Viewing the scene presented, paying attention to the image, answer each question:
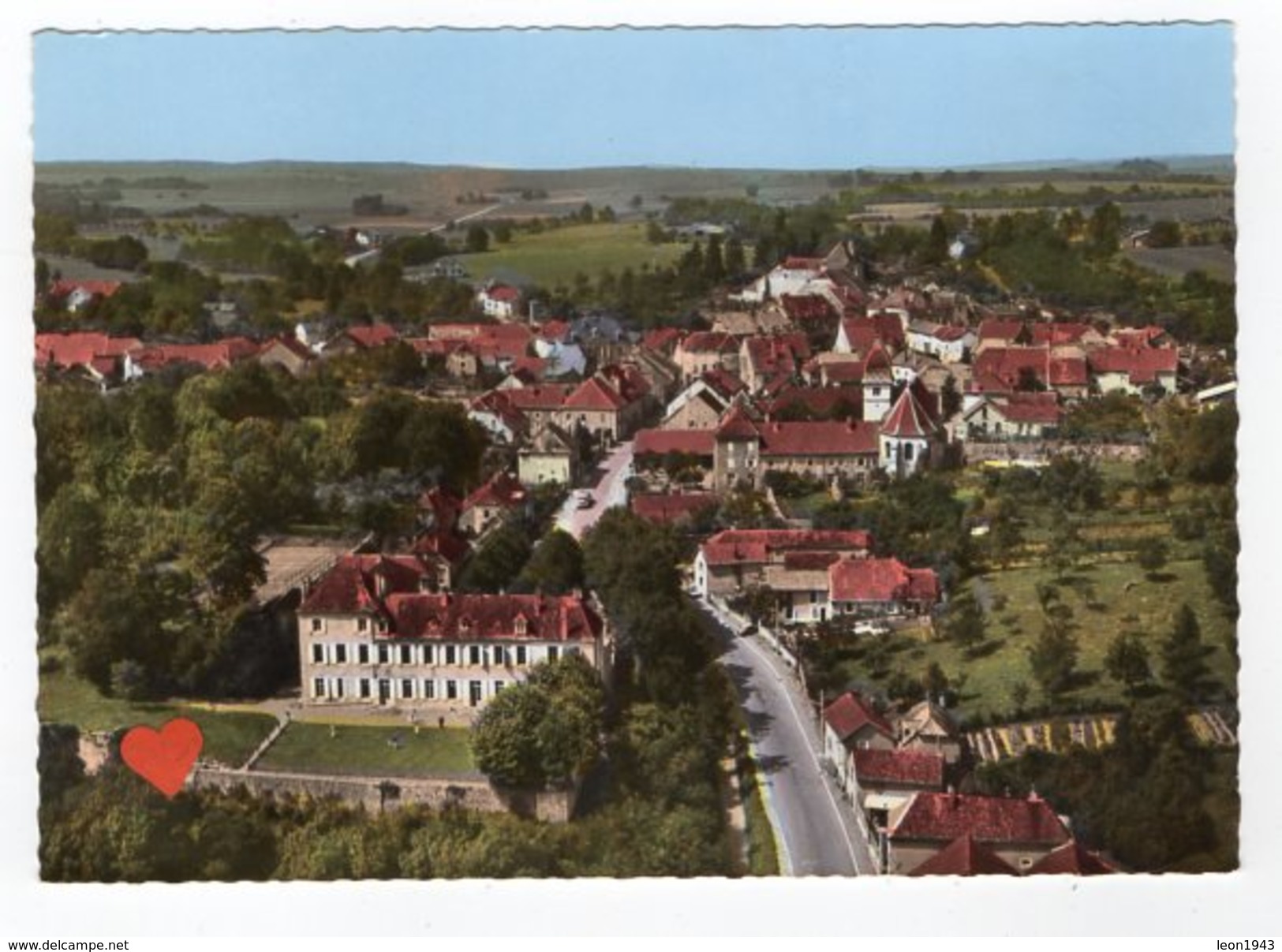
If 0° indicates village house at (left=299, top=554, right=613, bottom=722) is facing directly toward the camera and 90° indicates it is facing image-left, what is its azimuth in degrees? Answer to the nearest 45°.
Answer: approximately 0°

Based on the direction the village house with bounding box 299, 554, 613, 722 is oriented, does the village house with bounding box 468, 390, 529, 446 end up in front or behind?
behind

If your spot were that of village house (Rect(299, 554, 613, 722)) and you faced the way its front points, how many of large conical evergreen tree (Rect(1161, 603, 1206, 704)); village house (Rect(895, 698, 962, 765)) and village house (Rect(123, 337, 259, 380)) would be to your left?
2

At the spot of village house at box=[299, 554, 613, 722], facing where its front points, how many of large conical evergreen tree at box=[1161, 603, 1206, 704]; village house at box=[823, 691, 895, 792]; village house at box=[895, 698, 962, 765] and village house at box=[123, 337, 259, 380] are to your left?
3
